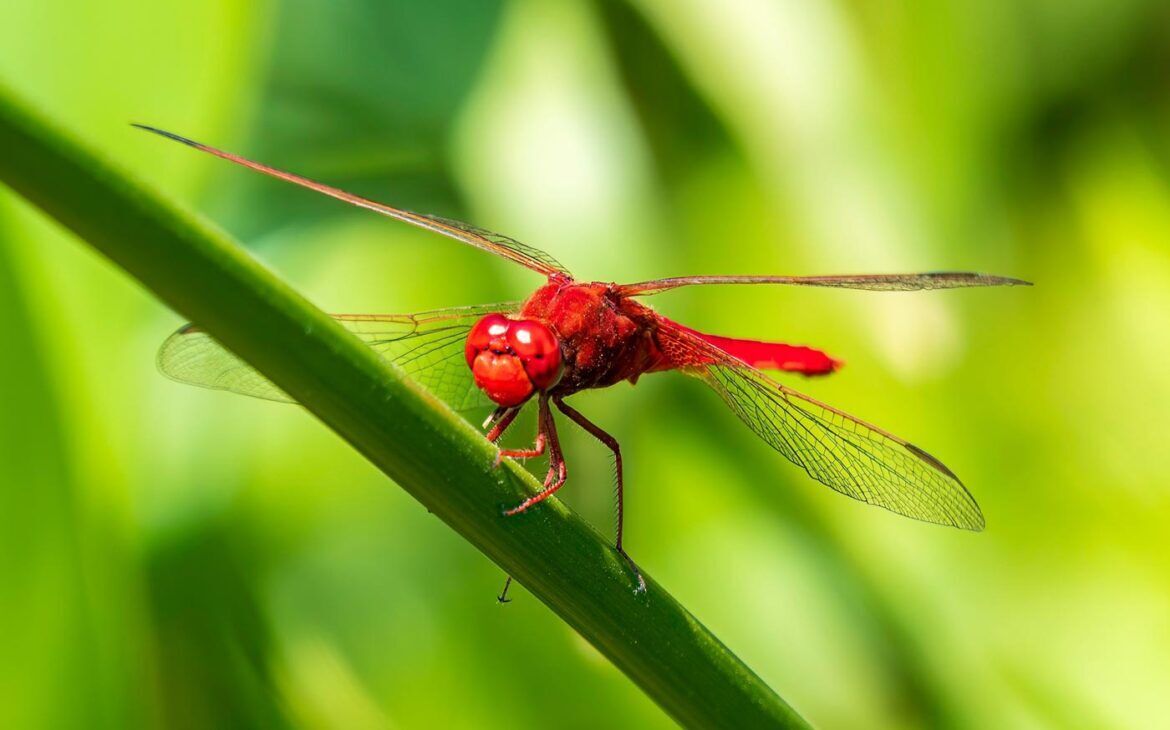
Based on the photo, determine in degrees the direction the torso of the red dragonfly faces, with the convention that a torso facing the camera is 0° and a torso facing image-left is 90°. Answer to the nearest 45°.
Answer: approximately 45°

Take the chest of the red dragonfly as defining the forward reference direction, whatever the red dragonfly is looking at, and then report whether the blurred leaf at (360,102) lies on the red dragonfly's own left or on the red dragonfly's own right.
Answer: on the red dragonfly's own right
